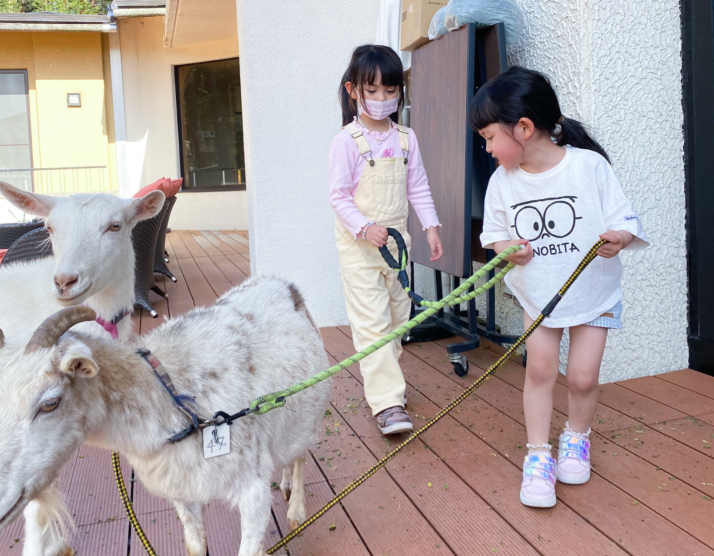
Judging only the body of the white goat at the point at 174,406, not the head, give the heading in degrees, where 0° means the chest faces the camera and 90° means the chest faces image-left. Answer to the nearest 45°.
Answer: approximately 45°

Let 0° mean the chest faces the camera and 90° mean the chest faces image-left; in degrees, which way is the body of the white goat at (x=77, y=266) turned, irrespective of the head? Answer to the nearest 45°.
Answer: approximately 315°

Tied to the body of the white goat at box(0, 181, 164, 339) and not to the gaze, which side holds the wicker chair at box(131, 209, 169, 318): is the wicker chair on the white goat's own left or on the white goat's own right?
on the white goat's own left

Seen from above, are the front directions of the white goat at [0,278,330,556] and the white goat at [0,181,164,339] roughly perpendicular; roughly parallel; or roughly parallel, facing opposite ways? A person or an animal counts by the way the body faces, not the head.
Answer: roughly perpendicular

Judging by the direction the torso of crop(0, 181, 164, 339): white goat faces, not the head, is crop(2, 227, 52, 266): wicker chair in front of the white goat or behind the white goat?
behind
